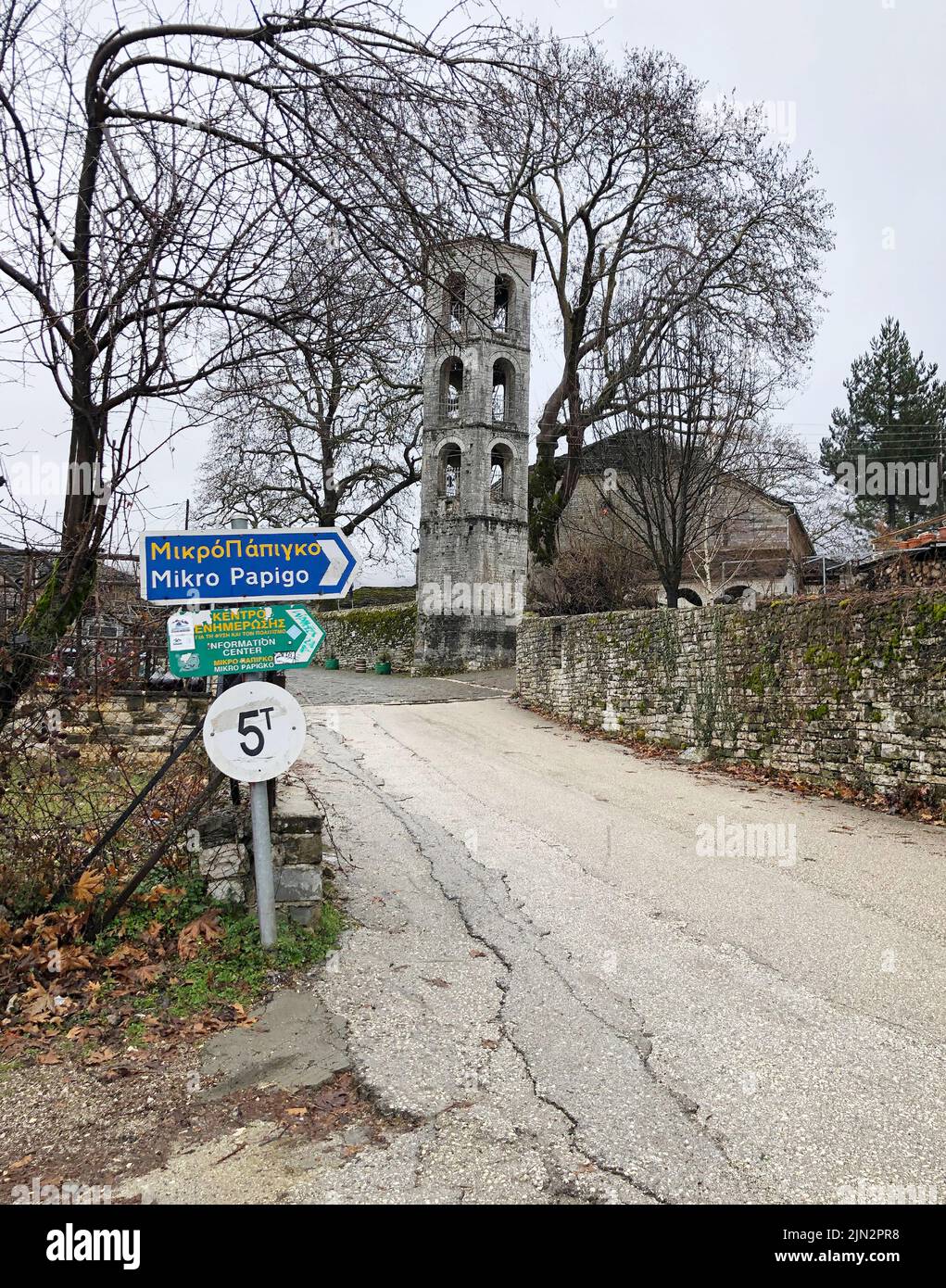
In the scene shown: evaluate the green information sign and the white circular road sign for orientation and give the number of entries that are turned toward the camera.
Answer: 2

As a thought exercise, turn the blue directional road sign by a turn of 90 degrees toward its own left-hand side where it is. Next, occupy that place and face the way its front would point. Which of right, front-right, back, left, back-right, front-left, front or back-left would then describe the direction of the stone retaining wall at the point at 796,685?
front-left

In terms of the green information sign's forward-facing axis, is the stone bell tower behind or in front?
behind

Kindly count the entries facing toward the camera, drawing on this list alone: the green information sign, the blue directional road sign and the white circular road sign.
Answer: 3

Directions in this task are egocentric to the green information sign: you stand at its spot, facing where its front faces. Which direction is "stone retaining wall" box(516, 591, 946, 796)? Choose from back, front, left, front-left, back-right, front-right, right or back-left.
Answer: back-left

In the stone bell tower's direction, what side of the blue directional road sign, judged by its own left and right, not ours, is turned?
back

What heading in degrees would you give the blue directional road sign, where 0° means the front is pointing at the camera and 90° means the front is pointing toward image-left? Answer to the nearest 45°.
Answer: approximately 0°

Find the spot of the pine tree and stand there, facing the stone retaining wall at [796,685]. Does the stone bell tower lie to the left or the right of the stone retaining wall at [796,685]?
right

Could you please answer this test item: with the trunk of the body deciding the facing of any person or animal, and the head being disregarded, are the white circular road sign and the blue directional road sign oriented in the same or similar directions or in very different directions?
same or similar directions

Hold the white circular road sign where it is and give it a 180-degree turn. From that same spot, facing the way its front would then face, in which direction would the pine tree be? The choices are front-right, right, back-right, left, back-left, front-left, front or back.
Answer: front-right

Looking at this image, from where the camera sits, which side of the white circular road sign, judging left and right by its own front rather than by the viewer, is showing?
front

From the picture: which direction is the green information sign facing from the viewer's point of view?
toward the camera

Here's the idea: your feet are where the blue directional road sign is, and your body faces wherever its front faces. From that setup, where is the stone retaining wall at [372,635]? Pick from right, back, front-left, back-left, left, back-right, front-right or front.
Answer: back

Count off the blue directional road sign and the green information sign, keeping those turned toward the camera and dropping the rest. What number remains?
2

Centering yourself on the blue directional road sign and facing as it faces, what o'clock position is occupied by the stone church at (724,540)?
The stone church is roughly at 7 o'clock from the blue directional road sign.

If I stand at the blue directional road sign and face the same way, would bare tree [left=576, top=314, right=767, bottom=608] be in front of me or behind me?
behind

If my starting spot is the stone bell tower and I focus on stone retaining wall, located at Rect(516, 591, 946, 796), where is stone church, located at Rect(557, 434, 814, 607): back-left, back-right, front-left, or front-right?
back-left
